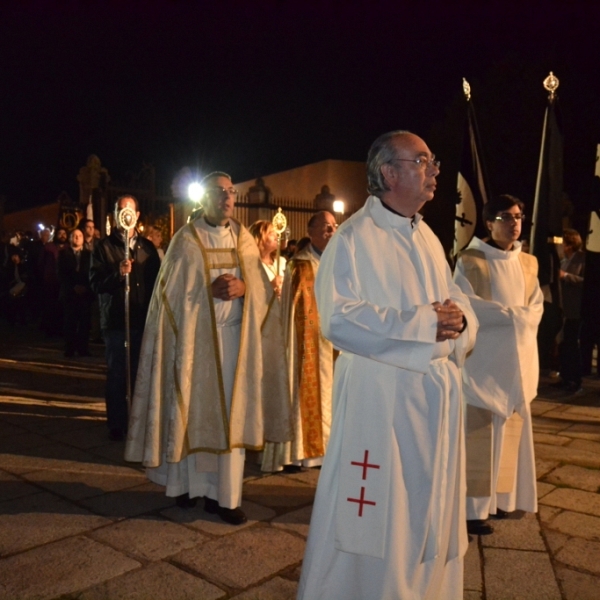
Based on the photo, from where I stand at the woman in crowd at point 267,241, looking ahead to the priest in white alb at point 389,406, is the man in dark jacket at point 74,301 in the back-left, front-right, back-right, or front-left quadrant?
back-right

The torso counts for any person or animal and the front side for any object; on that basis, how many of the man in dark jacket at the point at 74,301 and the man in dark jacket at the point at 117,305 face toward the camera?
2

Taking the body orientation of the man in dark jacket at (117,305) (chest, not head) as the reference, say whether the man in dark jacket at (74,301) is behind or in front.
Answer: behind

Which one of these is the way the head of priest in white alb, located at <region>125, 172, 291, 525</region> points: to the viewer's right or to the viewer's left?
to the viewer's right

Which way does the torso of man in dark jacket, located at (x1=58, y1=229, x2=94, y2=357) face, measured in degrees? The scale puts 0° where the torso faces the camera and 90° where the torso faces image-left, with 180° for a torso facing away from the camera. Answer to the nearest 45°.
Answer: approximately 0°

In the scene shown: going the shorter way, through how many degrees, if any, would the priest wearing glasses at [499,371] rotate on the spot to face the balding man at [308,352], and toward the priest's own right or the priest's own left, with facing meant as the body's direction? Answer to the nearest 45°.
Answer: approximately 180°
